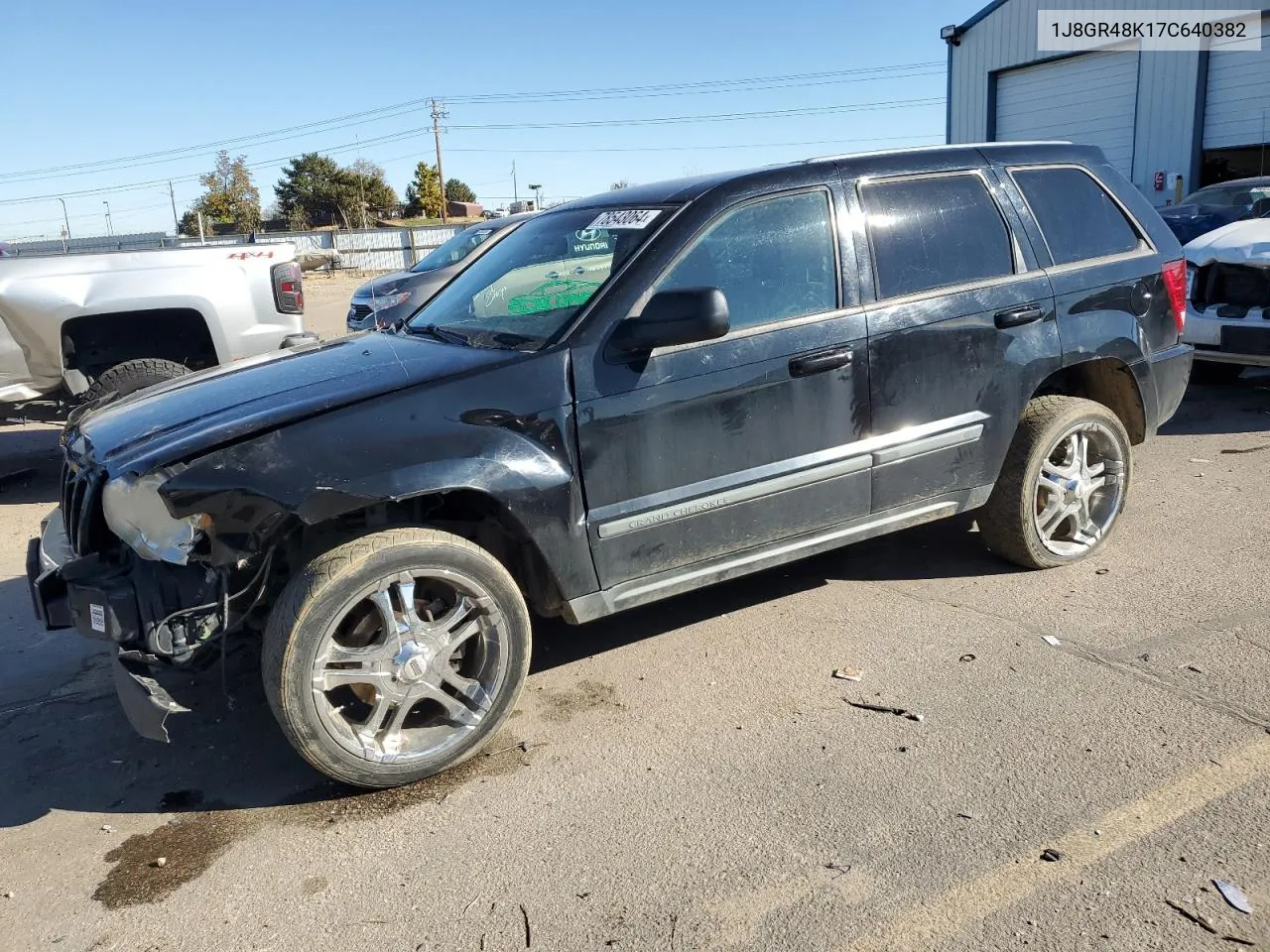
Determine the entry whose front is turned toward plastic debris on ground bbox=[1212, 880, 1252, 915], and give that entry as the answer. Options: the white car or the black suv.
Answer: the white car

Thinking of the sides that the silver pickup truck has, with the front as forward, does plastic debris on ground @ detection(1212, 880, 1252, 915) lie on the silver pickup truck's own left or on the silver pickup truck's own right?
on the silver pickup truck's own left

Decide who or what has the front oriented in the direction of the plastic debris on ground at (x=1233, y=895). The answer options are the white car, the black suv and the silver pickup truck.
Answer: the white car

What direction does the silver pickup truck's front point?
to the viewer's left

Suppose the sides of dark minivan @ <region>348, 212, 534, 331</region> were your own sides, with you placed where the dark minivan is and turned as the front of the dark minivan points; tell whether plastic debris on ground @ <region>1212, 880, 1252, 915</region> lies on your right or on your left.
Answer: on your left

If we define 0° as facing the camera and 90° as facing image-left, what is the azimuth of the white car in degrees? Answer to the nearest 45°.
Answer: approximately 0°

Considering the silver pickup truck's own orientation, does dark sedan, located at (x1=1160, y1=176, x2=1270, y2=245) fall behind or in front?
behind

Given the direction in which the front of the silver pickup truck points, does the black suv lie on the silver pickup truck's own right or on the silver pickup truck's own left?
on the silver pickup truck's own left

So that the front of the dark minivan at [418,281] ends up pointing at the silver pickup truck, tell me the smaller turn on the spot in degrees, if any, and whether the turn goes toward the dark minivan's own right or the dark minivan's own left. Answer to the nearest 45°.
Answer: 0° — it already faces it

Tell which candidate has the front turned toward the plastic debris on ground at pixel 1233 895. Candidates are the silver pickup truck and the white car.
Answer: the white car

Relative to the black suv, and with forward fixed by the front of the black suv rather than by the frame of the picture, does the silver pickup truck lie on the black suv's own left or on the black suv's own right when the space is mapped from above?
on the black suv's own right

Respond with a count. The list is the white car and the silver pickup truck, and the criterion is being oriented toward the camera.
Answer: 1

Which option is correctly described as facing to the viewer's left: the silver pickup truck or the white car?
the silver pickup truck
